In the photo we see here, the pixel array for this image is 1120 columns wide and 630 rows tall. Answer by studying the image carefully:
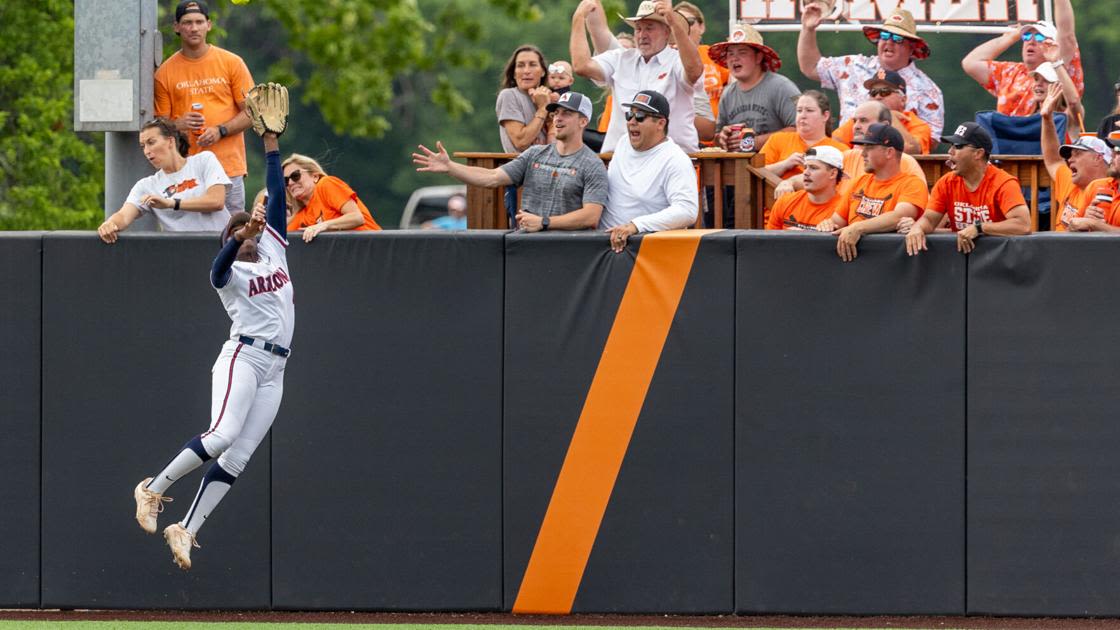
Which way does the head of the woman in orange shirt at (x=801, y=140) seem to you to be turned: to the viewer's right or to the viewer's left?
to the viewer's left

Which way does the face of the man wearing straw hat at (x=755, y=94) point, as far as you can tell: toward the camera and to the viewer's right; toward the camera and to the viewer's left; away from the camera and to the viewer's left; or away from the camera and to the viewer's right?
toward the camera and to the viewer's left

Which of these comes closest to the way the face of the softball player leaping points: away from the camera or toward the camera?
away from the camera

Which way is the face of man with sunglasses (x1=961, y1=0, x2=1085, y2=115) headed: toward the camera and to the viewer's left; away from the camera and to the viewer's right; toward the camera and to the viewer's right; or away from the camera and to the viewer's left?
toward the camera and to the viewer's left

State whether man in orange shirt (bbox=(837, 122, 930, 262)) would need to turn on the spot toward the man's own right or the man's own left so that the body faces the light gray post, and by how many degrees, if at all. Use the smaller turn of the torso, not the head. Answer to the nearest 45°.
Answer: approximately 45° to the man's own right

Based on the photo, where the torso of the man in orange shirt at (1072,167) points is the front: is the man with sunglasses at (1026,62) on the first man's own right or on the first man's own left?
on the first man's own right
